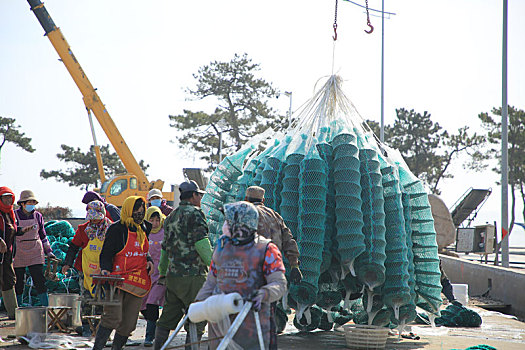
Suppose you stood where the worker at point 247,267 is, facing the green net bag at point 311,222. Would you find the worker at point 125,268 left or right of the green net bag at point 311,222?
left

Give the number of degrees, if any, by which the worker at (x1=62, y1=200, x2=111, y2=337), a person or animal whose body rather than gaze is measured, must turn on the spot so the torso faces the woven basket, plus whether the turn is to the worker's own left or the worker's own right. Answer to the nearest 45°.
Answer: approximately 45° to the worker's own left

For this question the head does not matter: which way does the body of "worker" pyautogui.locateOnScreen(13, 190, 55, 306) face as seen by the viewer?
toward the camera

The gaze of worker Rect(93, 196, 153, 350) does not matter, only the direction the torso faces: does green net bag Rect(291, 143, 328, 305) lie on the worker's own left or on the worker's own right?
on the worker's own left

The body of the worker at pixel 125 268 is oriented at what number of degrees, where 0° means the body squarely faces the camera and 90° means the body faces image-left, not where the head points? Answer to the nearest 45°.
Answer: approximately 315°

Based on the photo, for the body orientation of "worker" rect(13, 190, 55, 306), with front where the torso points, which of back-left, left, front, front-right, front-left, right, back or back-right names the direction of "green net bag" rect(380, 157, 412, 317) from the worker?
front-left

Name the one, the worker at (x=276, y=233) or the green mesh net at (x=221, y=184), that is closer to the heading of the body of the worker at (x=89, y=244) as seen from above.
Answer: the worker

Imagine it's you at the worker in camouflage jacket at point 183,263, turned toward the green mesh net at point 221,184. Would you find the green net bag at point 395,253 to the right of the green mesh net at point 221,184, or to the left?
right

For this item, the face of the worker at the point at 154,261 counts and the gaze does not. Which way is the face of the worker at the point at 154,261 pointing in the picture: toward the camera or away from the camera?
toward the camera
